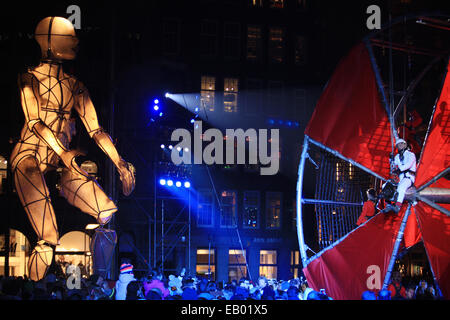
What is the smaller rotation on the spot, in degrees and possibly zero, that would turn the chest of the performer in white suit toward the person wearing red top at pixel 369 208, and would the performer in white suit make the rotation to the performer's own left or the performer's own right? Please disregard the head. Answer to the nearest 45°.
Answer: approximately 90° to the performer's own right

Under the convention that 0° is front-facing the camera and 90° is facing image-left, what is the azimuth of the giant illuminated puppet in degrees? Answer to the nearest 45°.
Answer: approximately 315°

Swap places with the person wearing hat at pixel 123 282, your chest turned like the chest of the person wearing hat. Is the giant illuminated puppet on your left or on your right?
on your left

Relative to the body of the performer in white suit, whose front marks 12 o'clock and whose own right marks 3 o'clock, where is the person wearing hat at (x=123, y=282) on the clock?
The person wearing hat is roughly at 1 o'clock from the performer in white suit.

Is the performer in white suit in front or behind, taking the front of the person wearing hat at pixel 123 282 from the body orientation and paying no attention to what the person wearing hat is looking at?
in front
